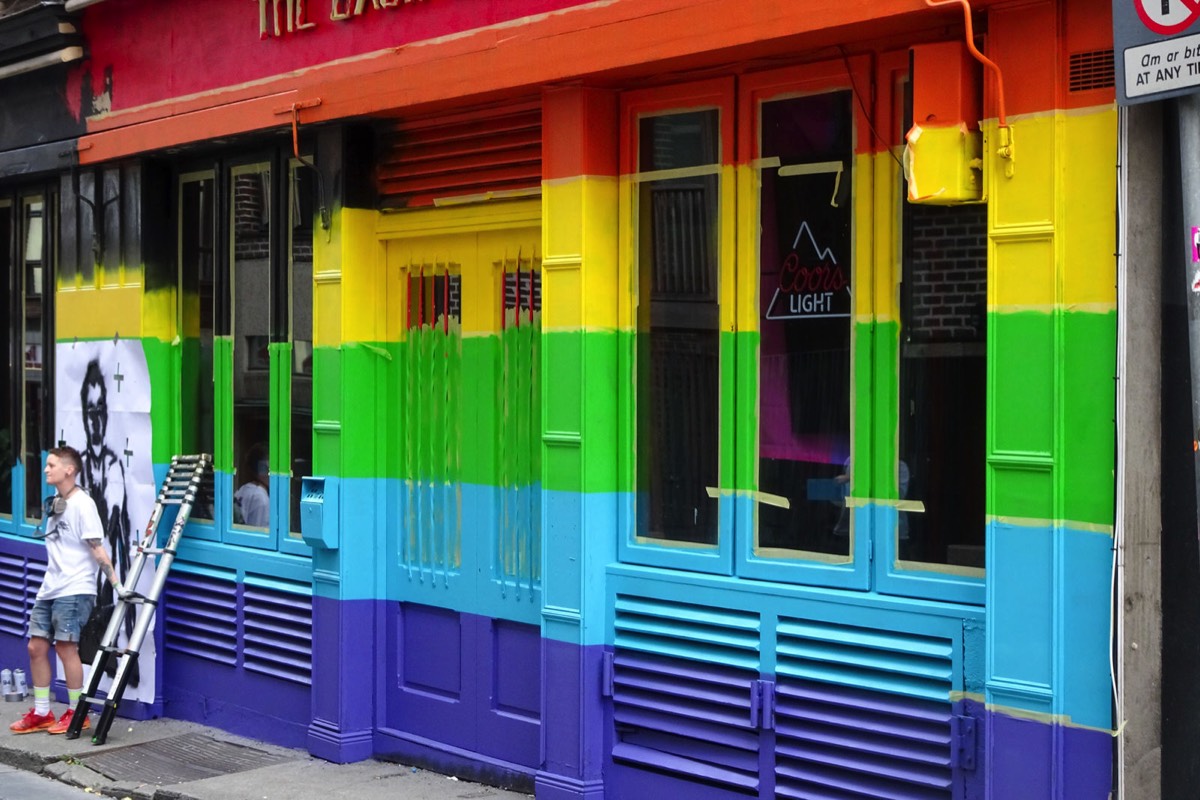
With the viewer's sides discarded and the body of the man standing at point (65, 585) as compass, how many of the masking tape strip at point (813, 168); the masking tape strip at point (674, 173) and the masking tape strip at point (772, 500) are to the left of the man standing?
3

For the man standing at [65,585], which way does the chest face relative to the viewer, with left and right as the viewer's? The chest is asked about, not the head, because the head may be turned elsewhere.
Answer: facing the viewer and to the left of the viewer

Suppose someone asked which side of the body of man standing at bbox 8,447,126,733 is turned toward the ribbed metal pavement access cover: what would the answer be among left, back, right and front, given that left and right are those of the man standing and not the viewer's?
left

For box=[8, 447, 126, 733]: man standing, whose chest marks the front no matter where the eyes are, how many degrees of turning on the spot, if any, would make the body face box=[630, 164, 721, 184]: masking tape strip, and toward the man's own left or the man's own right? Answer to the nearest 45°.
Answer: approximately 90° to the man's own left

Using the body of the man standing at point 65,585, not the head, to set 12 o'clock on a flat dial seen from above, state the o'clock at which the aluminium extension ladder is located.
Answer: The aluminium extension ladder is roughly at 9 o'clock from the man standing.

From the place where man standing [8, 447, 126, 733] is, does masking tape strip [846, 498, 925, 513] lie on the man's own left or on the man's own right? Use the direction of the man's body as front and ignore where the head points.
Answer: on the man's own left

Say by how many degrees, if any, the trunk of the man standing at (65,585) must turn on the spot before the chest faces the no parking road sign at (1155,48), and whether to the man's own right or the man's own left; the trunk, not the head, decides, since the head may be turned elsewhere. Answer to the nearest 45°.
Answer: approximately 90° to the man's own left

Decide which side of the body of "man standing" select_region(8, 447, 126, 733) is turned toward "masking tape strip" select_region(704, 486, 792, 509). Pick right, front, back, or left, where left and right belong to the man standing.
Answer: left

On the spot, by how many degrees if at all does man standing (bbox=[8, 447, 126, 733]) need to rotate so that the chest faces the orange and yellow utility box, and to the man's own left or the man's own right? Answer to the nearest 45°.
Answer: approximately 90° to the man's own left

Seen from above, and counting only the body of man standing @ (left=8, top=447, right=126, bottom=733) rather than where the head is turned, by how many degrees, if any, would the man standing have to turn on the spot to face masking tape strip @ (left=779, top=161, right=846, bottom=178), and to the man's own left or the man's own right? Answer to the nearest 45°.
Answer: approximately 90° to the man's own left
